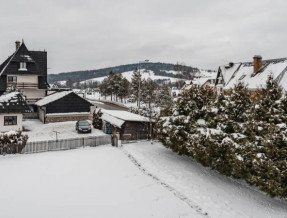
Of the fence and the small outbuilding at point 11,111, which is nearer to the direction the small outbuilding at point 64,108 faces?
the fence

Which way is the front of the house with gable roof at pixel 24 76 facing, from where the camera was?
facing the viewer

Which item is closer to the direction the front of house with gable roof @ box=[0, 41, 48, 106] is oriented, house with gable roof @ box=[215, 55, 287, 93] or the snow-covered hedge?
the snow-covered hedge

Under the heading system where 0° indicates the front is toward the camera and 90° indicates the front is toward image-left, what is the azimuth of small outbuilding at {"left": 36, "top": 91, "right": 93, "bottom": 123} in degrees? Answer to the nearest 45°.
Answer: approximately 0°

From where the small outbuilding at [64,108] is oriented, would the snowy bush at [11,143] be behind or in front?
in front

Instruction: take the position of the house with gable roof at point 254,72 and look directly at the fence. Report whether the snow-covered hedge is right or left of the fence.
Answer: left

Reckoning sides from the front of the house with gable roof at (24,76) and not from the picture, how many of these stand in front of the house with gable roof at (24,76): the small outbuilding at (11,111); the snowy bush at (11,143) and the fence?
3

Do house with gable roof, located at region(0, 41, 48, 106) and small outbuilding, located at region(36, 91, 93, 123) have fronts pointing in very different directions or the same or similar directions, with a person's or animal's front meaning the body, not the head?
same or similar directions

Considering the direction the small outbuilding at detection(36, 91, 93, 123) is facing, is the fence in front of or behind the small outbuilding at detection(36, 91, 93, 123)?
in front

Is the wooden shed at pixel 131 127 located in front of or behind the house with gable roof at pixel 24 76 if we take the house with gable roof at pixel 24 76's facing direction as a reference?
in front

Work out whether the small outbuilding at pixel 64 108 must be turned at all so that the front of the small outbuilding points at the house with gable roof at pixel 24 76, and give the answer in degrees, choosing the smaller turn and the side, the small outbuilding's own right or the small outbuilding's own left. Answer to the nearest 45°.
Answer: approximately 135° to the small outbuilding's own right

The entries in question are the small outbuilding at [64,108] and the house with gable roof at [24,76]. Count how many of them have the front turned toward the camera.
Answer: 2

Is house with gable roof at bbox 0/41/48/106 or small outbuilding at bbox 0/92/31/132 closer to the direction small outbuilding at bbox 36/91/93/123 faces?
the small outbuilding
